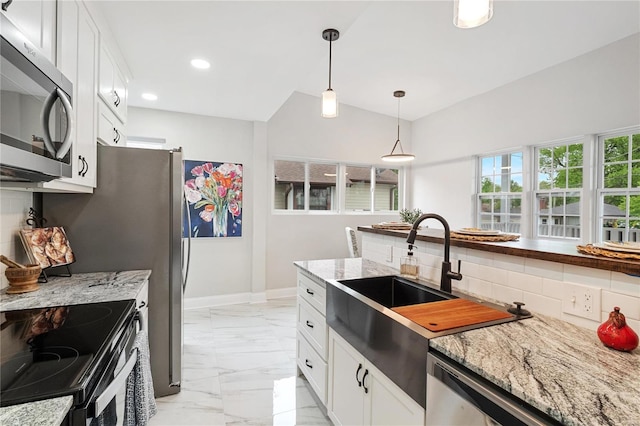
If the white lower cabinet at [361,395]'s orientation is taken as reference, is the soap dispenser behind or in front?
behind

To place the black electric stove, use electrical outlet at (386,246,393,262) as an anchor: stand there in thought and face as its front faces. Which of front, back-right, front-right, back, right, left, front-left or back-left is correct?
front

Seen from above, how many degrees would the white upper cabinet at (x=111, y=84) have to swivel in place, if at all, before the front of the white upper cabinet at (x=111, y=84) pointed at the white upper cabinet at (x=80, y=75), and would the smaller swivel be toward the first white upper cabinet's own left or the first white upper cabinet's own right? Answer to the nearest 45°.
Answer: approximately 90° to the first white upper cabinet's own right

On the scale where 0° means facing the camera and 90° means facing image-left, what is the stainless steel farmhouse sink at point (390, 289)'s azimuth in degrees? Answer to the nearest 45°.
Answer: approximately 45°

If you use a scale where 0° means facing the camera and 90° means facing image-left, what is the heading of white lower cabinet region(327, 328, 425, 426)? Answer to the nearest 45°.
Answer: approximately 45°

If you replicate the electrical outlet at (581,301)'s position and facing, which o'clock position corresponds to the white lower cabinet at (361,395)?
The white lower cabinet is roughly at 1 o'clock from the electrical outlet.

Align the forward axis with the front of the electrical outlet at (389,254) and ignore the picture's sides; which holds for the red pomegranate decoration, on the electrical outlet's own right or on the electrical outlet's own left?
on the electrical outlet's own left

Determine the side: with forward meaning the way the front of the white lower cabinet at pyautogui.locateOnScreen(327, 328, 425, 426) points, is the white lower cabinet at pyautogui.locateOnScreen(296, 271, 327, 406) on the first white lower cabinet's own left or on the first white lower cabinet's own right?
on the first white lower cabinet's own right

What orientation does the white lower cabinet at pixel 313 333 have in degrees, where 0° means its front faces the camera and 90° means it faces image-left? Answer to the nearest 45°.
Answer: approximately 90°

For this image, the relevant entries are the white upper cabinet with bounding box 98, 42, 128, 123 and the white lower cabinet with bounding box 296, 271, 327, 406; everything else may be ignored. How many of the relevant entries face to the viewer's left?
1

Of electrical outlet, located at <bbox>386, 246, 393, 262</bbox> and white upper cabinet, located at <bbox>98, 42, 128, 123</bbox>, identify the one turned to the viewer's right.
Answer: the white upper cabinet

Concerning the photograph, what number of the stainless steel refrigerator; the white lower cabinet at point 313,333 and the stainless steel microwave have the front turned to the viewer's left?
1

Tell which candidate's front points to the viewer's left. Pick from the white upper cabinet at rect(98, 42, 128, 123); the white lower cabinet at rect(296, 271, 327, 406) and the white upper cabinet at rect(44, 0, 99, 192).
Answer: the white lower cabinet

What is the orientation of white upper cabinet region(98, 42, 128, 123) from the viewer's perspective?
to the viewer's right

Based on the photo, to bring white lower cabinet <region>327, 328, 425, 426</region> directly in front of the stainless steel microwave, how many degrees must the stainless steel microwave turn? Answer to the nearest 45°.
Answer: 0° — it already faces it

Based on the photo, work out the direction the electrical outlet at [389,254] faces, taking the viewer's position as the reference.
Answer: facing the viewer and to the left of the viewer

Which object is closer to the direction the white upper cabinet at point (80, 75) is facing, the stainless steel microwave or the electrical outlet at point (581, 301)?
the electrical outlet

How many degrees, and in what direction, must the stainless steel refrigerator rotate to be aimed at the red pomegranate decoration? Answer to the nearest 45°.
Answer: approximately 45° to its right
